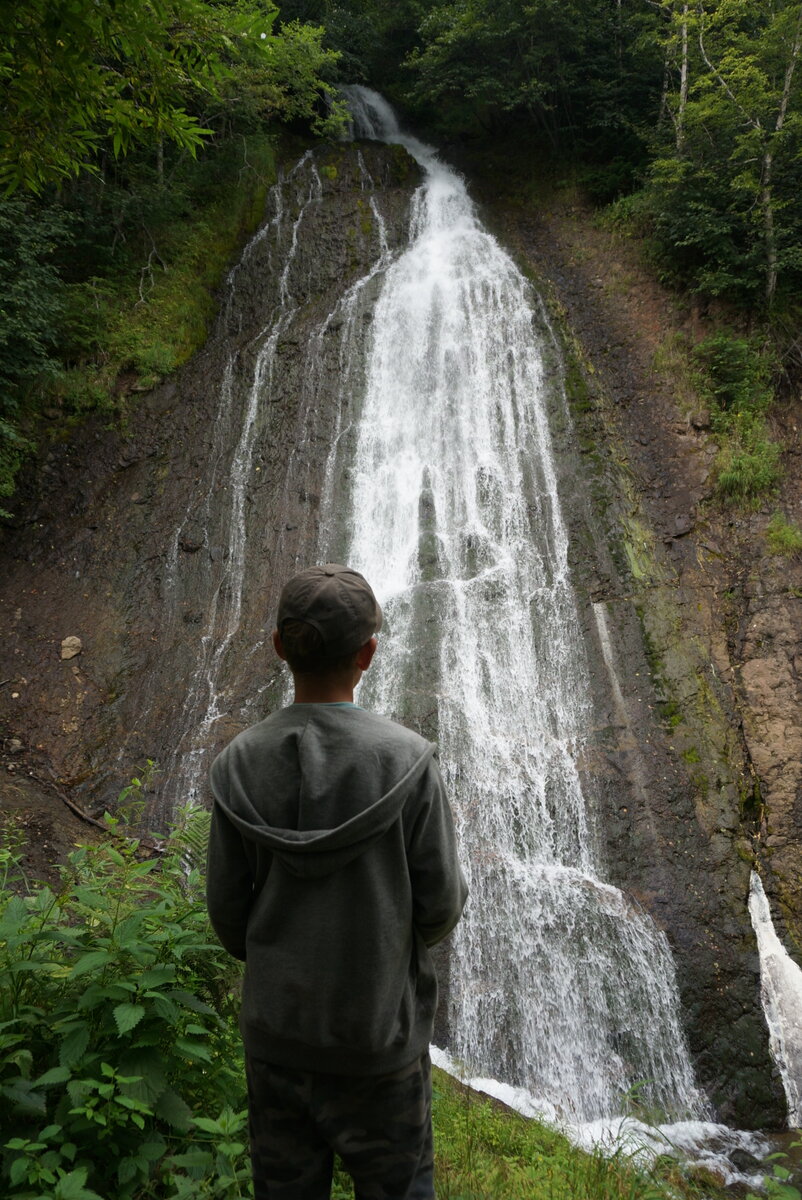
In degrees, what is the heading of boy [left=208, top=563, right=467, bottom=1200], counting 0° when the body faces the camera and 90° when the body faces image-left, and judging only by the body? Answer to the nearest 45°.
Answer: approximately 180°

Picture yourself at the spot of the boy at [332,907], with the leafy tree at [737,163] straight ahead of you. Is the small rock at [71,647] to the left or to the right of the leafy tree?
left

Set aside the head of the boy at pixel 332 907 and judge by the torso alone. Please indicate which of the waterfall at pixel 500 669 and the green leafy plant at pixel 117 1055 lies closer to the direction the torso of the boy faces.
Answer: the waterfall

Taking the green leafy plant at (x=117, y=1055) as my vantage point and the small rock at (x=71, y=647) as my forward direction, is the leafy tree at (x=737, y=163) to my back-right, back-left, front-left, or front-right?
front-right

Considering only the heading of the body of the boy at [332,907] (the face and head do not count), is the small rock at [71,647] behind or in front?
in front

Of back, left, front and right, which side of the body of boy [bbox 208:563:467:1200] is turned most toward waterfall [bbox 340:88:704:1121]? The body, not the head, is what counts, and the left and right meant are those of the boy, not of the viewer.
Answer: front

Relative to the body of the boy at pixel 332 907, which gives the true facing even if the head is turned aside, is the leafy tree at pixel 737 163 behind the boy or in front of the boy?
in front

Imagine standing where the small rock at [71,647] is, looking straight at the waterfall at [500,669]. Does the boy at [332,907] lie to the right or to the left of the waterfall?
right

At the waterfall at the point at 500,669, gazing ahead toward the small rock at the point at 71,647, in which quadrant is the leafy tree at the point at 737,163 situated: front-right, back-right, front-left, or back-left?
back-right
